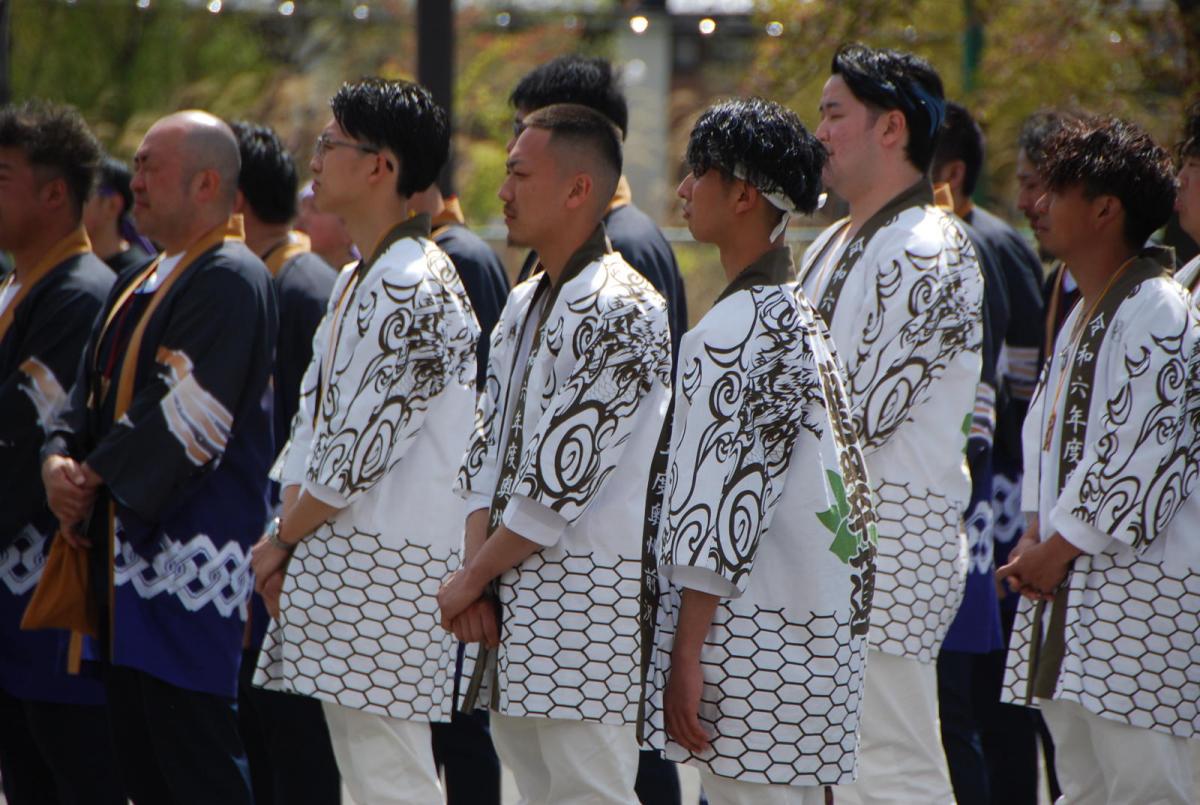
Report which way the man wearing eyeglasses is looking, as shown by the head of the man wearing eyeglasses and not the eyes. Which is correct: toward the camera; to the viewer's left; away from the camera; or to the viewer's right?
to the viewer's left

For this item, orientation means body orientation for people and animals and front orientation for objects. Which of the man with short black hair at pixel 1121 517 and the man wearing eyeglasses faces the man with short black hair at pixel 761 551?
the man with short black hair at pixel 1121 517

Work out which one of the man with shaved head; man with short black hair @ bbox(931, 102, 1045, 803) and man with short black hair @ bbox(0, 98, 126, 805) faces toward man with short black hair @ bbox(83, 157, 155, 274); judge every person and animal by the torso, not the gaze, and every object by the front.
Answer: man with short black hair @ bbox(931, 102, 1045, 803)

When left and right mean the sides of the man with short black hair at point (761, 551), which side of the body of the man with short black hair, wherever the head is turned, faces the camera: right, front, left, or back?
left

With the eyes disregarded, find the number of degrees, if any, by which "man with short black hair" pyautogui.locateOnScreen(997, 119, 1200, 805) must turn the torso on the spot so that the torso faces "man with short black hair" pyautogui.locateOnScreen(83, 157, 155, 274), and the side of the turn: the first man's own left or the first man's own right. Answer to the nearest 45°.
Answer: approximately 90° to the first man's own right

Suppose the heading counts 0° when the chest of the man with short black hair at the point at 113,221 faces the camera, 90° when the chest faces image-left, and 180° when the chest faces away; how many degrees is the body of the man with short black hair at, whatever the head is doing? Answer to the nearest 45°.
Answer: approximately 90°

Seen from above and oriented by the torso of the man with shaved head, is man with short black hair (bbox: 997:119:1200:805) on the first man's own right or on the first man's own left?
on the first man's own left

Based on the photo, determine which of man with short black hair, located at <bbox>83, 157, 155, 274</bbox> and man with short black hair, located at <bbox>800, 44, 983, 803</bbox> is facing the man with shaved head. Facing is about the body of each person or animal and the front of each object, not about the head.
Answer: man with short black hair, located at <bbox>800, 44, 983, 803</bbox>

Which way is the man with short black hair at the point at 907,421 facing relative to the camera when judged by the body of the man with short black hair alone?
to the viewer's left
